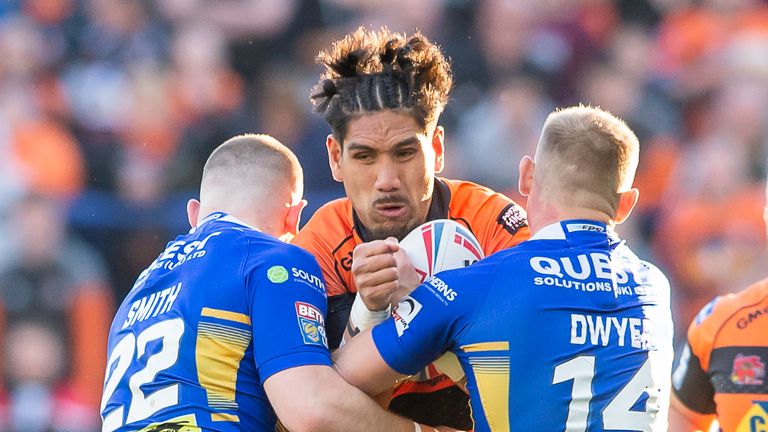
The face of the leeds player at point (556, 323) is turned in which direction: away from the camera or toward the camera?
away from the camera

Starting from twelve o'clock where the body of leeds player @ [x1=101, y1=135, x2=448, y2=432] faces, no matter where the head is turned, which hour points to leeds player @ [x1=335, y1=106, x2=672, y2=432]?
leeds player @ [x1=335, y1=106, x2=672, y2=432] is roughly at 2 o'clock from leeds player @ [x1=101, y1=135, x2=448, y2=432].

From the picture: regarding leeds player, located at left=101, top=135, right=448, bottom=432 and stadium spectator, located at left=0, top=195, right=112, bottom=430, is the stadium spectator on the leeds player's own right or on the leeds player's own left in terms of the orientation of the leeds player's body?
on the leeds player's own left

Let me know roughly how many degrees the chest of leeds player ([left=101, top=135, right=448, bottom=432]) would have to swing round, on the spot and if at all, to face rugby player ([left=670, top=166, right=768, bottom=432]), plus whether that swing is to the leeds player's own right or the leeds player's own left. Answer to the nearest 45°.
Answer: approximately 45° to the leeds player's own right

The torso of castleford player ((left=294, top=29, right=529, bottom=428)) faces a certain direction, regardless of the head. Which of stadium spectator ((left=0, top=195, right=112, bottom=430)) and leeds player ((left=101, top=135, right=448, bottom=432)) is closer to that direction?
the leeds player

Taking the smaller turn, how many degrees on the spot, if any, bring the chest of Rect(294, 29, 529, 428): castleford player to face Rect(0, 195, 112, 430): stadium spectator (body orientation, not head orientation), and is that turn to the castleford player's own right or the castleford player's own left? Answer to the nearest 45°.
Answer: approximately 135° to the castleford player's own right

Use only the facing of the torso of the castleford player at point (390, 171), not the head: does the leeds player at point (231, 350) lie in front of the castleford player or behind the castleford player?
in front

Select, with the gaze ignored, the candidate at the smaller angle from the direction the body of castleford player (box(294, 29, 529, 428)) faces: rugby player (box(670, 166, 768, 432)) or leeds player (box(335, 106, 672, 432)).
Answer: the leeds player

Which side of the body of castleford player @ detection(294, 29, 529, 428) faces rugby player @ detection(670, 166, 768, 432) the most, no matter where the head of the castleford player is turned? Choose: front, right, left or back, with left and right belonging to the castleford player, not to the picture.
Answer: left

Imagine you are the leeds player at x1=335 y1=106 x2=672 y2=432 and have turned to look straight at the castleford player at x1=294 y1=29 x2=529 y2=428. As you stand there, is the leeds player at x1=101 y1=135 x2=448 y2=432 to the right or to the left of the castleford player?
left

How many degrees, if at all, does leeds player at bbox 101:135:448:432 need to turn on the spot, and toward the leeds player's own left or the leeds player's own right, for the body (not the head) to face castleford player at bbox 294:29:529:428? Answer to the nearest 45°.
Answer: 0° — they already face them

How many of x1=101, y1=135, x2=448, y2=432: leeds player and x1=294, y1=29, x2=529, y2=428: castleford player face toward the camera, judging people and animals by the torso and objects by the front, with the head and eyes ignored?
1

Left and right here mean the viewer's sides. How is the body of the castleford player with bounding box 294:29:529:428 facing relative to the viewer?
facing the viewer

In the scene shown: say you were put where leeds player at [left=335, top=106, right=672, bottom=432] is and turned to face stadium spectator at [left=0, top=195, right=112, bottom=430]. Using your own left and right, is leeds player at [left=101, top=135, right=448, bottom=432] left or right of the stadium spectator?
left

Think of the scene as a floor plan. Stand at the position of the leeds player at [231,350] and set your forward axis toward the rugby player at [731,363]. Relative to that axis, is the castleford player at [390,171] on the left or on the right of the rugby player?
left
